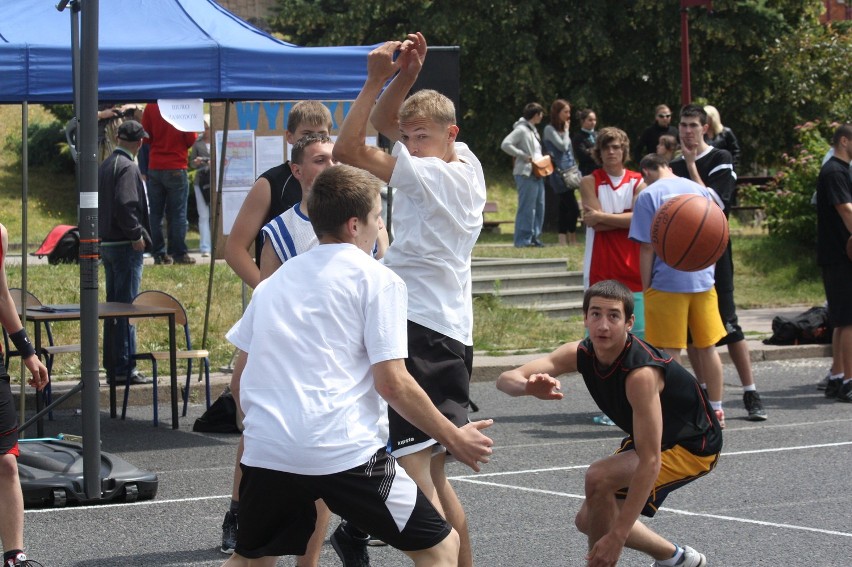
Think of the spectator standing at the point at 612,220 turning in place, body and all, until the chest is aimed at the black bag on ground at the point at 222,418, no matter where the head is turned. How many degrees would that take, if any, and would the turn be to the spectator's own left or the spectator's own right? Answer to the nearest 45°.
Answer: approximately 90° to the spectator's own right

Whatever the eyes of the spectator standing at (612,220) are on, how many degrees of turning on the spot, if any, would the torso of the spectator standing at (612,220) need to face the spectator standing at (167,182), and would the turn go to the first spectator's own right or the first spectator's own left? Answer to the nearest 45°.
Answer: approximately 135° to the first spectator's own right

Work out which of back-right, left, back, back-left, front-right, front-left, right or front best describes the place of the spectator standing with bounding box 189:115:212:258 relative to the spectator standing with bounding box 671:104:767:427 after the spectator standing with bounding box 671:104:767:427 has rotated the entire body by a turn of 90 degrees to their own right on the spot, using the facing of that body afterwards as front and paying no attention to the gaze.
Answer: front

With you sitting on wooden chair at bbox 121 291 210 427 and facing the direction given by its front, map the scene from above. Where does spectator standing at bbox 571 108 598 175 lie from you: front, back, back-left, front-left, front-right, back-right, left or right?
back

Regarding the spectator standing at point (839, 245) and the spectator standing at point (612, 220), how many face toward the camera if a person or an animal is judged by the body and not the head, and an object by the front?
1

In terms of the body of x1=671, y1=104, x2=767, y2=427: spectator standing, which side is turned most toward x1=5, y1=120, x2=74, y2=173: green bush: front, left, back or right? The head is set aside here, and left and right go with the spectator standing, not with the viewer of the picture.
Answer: right

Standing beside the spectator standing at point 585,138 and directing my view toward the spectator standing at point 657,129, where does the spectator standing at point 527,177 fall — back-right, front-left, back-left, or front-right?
back-right

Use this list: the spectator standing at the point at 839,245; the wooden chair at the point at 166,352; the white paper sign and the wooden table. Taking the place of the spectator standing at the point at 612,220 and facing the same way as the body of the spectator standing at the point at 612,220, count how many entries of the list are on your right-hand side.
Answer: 3

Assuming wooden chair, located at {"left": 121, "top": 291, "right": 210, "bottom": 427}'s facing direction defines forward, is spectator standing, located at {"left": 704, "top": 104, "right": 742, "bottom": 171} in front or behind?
behind

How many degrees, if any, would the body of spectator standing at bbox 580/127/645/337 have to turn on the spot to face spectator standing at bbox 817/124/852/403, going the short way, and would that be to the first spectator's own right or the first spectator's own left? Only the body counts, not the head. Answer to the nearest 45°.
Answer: approximately 135° to the first spectator's own left

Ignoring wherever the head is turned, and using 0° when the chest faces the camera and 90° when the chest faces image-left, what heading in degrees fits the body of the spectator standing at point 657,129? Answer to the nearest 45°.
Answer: approximately 0°
